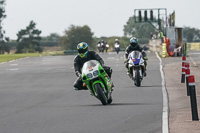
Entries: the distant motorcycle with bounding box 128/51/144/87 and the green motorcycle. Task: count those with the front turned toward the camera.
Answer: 2

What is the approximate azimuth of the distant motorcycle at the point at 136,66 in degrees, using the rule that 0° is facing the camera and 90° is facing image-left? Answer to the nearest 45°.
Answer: approximately 0°

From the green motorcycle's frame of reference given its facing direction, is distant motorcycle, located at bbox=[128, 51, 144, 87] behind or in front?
behind

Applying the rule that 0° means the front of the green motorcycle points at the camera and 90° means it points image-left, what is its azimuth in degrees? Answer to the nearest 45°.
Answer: approximately 0°

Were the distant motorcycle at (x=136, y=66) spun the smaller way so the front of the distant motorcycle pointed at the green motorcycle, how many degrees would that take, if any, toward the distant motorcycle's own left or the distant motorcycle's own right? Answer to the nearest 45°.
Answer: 0° — it already faces it
